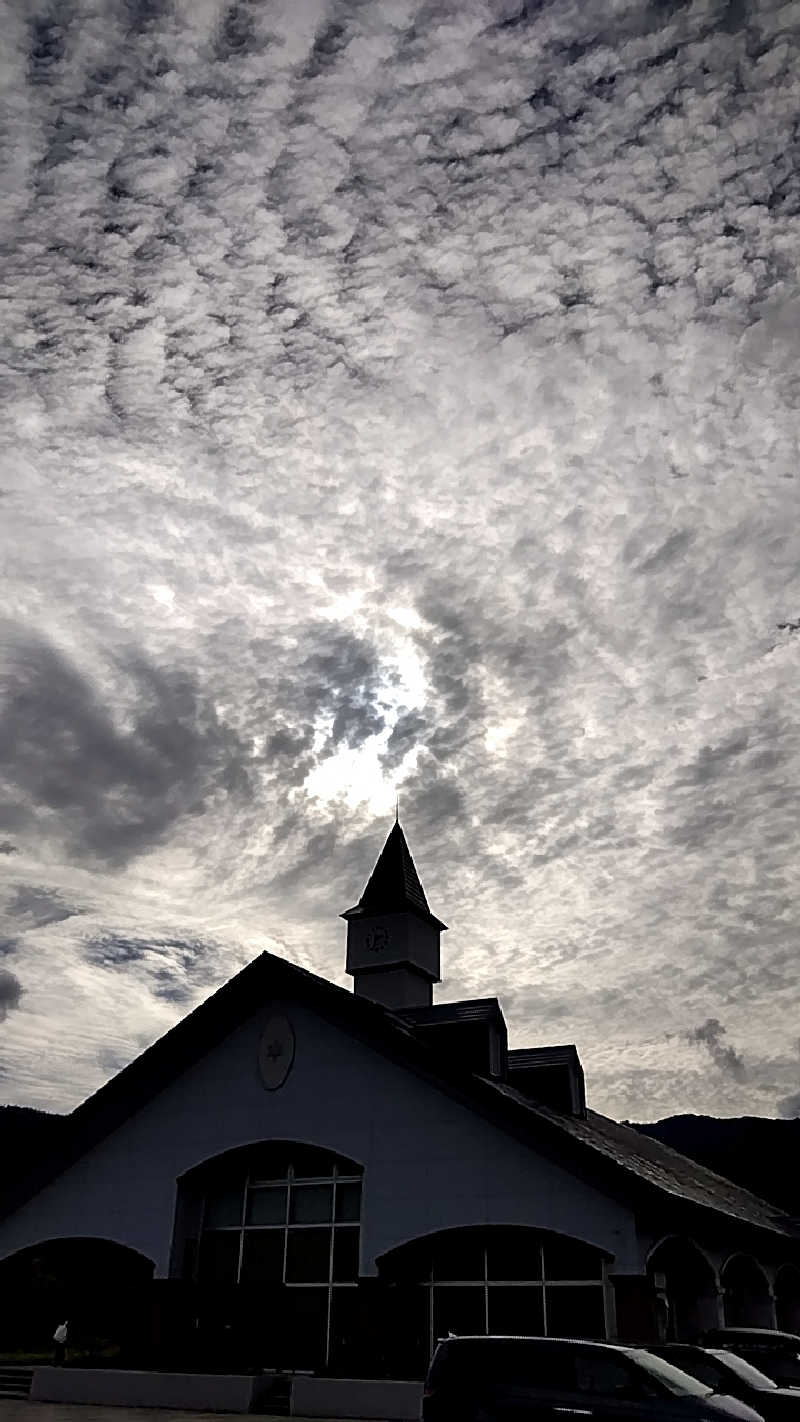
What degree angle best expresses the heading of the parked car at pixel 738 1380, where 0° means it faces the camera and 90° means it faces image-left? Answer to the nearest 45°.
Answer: approximately 315°

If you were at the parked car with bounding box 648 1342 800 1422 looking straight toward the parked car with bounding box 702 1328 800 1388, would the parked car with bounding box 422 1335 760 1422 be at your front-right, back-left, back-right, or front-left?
back-left

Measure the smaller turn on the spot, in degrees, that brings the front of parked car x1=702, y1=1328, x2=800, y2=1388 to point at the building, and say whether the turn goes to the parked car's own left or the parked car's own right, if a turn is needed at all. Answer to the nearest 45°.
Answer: approximately 180°
